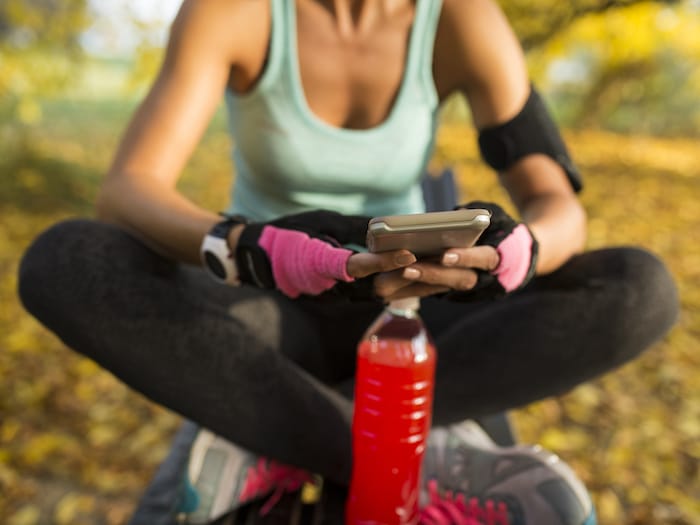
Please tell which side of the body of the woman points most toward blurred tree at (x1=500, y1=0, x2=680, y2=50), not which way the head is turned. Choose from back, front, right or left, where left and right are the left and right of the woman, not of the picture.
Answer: back

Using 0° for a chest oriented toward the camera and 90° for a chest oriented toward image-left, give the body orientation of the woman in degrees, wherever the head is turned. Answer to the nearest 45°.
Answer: approximately 0°

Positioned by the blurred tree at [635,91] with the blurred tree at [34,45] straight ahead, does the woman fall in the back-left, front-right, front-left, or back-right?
front-left

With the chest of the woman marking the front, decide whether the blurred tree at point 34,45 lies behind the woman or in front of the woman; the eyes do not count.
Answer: behind

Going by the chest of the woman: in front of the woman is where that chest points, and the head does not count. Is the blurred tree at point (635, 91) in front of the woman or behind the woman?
behind

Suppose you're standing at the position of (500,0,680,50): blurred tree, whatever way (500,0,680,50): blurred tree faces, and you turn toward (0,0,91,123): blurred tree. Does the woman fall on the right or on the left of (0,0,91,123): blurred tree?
left
